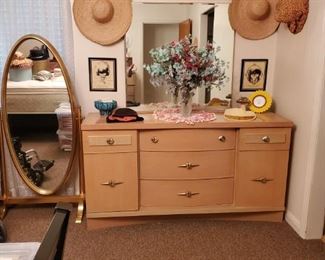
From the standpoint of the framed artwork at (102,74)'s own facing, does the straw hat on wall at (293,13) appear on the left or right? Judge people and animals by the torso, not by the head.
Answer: on its left

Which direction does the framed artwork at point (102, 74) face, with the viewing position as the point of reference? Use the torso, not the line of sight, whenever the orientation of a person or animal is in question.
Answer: facing the viewer

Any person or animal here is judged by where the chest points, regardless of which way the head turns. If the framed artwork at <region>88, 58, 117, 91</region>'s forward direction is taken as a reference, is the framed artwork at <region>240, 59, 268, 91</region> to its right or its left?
on its left

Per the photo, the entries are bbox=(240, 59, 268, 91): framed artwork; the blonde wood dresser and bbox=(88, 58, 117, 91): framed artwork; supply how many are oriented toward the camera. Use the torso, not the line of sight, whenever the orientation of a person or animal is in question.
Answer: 3

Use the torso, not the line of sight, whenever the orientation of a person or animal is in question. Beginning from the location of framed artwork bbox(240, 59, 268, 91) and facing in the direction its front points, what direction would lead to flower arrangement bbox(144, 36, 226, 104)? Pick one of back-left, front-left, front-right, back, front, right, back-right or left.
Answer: front-right

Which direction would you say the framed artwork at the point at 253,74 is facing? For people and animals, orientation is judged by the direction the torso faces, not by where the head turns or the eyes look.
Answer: toward the camera

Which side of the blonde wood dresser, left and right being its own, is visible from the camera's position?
front

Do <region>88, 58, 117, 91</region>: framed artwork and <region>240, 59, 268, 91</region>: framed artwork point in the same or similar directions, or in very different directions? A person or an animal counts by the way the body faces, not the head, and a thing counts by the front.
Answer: same or similar directions

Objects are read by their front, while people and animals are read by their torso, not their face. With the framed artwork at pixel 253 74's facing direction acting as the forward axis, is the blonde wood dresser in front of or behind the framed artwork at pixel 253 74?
in front

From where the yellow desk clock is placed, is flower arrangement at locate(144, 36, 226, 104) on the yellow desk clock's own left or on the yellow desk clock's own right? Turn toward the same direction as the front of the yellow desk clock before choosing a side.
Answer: on the yellow desk clock's own right
